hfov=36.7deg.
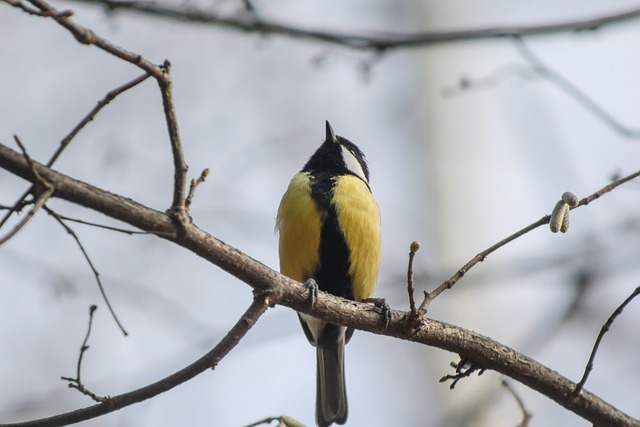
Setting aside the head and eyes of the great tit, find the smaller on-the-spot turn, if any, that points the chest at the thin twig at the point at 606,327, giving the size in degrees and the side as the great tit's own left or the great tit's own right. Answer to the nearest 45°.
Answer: approximately 45° to the great tit's own left

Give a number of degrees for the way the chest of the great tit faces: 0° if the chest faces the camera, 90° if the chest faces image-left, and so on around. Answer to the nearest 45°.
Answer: approximately 0°
